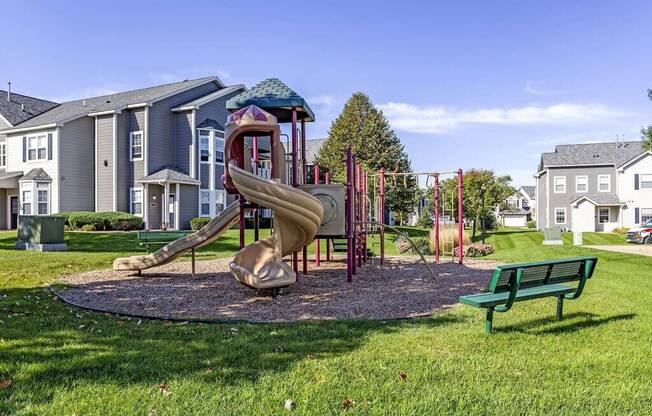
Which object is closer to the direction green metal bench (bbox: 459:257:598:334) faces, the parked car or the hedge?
the hedge

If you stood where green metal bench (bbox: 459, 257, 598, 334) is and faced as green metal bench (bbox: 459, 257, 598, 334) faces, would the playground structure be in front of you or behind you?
in front

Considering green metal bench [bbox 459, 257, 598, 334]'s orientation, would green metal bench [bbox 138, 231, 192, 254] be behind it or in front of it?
in front

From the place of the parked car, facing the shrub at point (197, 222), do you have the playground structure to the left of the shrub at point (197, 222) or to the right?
left
